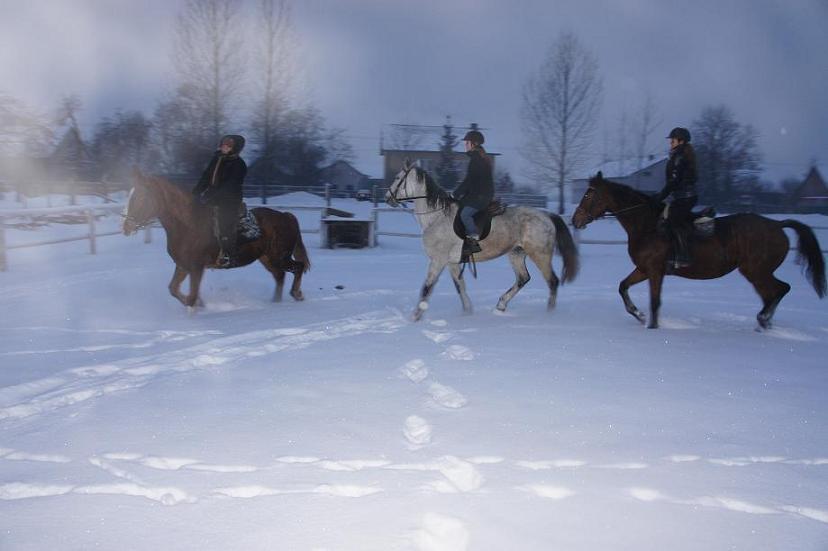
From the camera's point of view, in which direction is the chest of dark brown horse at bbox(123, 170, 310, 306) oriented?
to the viewer's left

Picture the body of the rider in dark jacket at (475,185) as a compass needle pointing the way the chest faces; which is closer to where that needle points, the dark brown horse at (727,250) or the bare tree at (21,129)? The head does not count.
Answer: the bare tree

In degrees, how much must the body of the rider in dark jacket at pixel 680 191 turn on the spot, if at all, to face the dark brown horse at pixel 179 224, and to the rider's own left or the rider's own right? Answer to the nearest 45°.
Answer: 0° — they already face it

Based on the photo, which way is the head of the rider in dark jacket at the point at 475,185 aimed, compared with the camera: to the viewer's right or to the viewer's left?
to the viewer's left

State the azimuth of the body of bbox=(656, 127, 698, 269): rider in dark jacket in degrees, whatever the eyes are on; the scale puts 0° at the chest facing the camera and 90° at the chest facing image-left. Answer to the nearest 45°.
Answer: approximately 90°

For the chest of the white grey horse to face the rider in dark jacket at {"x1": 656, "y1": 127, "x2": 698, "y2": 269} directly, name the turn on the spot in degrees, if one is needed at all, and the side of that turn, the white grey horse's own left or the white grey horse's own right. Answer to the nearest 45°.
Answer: approximately 180°

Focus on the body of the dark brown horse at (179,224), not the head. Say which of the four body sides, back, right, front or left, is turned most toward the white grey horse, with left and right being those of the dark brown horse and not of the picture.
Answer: back

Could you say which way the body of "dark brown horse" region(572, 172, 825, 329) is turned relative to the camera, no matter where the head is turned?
to the viewer's left

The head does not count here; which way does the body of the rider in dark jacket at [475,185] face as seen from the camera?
to the viewer's left

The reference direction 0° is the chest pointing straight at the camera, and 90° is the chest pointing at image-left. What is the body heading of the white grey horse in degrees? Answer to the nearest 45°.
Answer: approximately 90°
